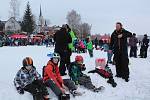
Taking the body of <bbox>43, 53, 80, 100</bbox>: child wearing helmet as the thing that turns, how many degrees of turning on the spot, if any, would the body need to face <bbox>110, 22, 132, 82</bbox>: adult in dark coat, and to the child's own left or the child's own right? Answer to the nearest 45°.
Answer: approximately 90° to the child's own left

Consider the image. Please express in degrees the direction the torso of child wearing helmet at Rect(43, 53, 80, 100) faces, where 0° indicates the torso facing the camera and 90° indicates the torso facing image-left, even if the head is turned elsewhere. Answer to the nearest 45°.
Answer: approximately 315°

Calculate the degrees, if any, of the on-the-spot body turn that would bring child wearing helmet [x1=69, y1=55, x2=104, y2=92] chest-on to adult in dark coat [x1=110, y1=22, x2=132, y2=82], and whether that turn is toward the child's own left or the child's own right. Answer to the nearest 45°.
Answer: approximately 90° to the child's own left

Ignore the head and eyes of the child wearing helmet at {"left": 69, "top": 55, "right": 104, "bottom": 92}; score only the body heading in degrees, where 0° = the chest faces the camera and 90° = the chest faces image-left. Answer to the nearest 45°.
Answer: approximately 315°

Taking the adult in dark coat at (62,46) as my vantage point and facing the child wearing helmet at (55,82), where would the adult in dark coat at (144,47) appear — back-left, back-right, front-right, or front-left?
back-left
